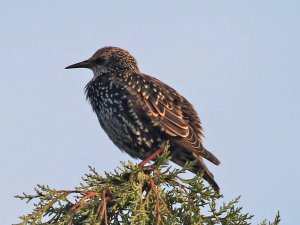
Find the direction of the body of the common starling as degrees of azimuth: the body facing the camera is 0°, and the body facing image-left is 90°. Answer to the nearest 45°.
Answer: approximately 90°
